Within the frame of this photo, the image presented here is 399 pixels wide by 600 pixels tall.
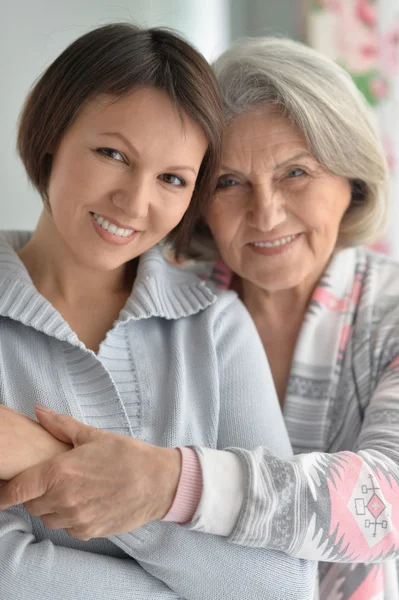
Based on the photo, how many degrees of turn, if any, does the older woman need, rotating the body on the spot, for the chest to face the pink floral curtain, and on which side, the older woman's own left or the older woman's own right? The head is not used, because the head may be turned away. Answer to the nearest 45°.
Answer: approximately 135° to the older woman's own right

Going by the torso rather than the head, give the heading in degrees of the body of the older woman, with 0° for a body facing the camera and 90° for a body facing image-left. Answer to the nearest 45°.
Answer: approximately 45°

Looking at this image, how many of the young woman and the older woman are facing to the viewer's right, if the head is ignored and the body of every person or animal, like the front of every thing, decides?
0

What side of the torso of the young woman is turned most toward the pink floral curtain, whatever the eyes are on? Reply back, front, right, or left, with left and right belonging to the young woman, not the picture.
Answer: back

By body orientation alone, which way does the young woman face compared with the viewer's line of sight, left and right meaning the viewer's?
facing the viewer
